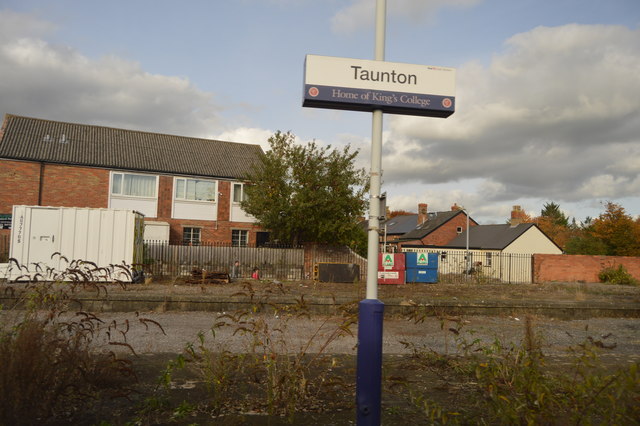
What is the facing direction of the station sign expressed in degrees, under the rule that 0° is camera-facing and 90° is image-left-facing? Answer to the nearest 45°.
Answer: approximately 0°

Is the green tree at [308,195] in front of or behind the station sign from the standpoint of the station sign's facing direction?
behind

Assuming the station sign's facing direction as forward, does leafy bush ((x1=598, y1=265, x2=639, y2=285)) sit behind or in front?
behind

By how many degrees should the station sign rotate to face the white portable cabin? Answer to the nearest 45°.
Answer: approximately 135° to its right

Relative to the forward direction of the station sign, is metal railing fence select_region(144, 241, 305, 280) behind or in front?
behind
